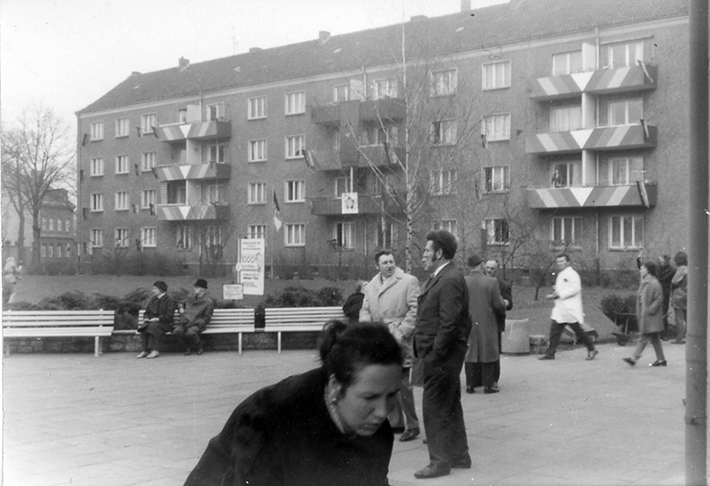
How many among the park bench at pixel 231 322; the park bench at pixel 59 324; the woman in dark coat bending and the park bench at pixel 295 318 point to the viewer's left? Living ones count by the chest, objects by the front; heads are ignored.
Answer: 0

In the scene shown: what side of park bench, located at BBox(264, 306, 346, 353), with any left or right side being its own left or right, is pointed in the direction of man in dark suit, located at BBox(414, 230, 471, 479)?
front

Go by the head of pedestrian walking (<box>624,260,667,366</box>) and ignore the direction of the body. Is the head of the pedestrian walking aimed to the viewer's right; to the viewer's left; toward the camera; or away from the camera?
to the viewer's left

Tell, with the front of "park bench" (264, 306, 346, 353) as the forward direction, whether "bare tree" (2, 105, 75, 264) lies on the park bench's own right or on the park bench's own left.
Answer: on the park bench's own right

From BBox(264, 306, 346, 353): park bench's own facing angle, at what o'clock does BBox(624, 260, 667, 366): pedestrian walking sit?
The pedestrian walking is roughly at 10 o'clock from the park bench.

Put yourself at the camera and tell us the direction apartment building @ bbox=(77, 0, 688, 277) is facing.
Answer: facing the viewer and to the left of the viewer

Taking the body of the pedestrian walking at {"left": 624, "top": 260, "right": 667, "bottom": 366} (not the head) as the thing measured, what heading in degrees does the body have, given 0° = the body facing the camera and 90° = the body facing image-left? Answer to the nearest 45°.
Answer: approximately 90°

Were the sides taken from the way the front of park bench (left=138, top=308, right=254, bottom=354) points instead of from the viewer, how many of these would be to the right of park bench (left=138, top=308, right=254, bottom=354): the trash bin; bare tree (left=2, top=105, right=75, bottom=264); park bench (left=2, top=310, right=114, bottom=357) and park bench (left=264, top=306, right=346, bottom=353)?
2

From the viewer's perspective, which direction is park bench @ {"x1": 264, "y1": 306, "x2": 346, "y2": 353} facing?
toward the camera

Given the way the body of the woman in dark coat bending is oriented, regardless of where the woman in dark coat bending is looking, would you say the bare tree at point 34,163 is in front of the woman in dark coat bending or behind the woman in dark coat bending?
behind

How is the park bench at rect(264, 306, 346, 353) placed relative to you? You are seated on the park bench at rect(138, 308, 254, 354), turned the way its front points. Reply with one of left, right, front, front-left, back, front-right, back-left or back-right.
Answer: left

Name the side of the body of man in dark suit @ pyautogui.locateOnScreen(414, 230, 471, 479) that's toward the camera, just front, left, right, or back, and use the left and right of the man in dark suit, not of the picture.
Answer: left

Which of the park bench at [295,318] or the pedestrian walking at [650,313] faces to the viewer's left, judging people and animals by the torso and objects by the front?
the pedestrian walking

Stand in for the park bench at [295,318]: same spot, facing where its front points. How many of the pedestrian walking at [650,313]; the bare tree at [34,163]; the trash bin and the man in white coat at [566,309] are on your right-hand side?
1
